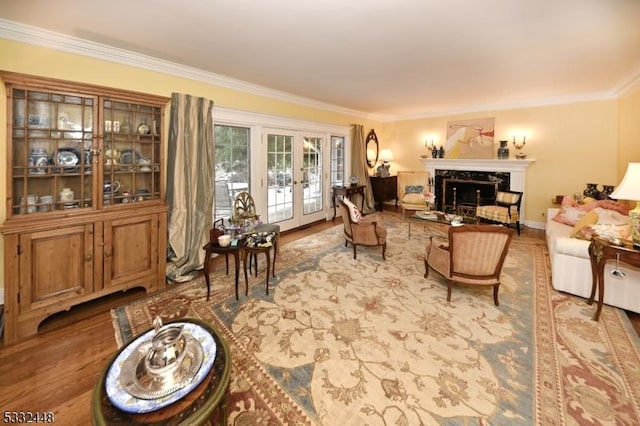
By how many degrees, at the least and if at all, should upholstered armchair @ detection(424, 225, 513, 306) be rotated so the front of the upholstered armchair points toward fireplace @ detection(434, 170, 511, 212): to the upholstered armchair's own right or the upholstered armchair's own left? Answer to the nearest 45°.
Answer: approximately 45° to the upholstered armchair's own right

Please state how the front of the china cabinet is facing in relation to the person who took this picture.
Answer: facing the viewer and to the right of the viewer

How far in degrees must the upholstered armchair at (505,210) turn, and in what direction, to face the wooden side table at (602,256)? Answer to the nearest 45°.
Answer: approximately 45° to its left

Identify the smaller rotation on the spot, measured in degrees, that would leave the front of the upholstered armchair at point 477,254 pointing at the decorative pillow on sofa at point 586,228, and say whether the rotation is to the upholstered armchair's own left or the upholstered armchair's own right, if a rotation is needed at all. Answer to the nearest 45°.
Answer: approximately 90° to the upholstered armchair's own right

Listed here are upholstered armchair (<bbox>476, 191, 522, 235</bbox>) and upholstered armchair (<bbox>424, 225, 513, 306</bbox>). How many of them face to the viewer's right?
0

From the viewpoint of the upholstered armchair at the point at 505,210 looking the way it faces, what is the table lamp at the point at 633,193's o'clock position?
The table lamp is roughly at 10 o'clock from the upholstered armchair.

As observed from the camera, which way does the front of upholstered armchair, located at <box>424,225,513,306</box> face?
facing away from the viewer and to the left of the viewer

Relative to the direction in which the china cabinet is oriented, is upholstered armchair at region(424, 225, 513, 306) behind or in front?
in front

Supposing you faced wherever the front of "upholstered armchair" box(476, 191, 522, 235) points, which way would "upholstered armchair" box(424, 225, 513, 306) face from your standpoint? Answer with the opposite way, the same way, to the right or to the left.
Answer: to the right

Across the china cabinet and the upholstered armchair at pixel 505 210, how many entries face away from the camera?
0

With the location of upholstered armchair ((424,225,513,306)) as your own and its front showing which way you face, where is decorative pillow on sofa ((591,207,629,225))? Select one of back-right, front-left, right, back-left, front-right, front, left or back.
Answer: right

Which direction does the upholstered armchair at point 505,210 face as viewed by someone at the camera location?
facing the viewer and to the left of the viewer
